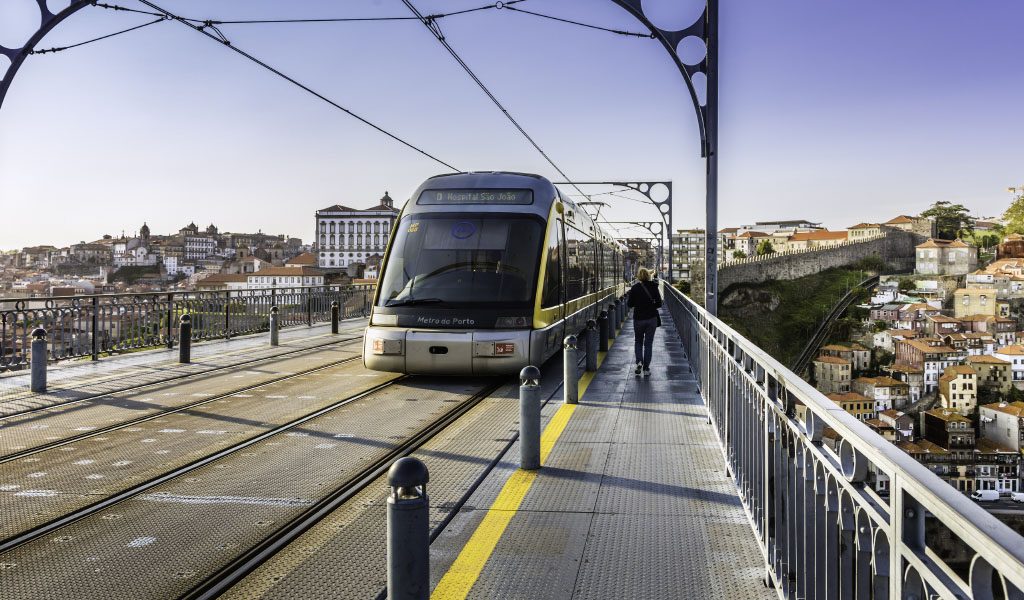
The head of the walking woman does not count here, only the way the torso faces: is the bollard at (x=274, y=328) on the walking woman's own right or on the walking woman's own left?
on the walking woman's own left

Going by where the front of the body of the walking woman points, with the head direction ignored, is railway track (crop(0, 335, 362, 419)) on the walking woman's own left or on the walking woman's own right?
on the walking woman's own left

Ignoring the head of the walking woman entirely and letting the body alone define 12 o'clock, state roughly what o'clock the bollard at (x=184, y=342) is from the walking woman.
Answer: The bollard is roughly at 9 o'clock from the walking woman.

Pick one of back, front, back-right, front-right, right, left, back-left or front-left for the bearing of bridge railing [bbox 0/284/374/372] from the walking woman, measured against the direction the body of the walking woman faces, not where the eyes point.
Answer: left

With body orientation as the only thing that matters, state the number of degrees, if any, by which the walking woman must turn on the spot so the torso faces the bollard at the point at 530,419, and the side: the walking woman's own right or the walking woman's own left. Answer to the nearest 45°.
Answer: approximately 180°

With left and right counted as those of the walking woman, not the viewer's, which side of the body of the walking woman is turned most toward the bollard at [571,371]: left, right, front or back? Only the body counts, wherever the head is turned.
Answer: back

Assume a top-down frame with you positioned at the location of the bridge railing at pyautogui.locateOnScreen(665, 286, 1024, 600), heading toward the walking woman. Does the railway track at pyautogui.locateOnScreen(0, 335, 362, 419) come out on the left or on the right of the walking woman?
left

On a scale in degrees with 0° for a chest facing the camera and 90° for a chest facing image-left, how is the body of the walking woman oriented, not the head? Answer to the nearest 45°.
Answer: approximately 180°

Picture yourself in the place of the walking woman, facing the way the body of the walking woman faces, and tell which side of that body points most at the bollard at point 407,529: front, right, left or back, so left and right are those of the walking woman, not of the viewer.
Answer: back

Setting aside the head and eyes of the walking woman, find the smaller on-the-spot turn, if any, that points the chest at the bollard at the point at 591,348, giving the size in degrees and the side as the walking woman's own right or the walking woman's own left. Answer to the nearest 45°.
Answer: approximately 45° to the walking woman's own left

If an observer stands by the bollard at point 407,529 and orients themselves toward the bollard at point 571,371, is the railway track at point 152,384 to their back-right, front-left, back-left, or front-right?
front-left
